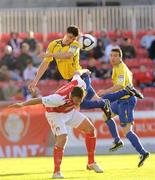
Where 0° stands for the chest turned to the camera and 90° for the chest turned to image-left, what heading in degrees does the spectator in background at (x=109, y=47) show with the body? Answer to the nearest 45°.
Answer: approximately 0°

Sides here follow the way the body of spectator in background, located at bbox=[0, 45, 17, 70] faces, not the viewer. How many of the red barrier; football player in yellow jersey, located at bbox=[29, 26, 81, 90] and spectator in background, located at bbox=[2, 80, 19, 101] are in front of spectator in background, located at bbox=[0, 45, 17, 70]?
3

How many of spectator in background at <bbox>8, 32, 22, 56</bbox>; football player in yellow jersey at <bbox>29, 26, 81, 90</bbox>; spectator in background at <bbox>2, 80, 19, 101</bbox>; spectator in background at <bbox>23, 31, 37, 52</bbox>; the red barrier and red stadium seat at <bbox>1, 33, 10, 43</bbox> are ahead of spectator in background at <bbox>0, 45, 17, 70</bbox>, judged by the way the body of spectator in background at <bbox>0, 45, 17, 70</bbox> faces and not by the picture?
3

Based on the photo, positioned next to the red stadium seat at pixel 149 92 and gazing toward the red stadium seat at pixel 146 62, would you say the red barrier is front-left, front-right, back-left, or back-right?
back-left

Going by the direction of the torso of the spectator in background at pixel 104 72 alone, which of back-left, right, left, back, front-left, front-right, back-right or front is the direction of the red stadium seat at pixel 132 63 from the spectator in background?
back-left

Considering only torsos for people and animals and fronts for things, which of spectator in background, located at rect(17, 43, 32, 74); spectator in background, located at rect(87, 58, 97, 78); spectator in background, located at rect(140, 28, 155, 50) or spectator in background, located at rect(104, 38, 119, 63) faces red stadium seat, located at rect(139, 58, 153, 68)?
spectator in background, located at rect(140, 28, 155, 50)

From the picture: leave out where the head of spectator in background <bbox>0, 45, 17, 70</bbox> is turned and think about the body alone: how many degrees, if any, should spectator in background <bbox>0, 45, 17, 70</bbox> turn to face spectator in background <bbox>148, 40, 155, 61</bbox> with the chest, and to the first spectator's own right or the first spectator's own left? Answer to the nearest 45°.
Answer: approximately 90° to the first spectator's own left

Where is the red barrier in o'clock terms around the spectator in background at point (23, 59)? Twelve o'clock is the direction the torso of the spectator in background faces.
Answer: The red barrier is roughly at 12 o'clock from the spectator in background.

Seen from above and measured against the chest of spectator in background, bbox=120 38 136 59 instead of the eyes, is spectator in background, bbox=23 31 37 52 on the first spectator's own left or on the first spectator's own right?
on the first spectator's own right

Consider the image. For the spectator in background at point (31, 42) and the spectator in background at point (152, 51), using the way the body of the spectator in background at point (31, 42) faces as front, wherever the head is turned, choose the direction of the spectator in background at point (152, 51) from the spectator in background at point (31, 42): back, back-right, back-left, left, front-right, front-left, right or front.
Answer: left

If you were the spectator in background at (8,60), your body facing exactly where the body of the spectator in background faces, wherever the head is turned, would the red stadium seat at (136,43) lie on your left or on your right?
on your left
